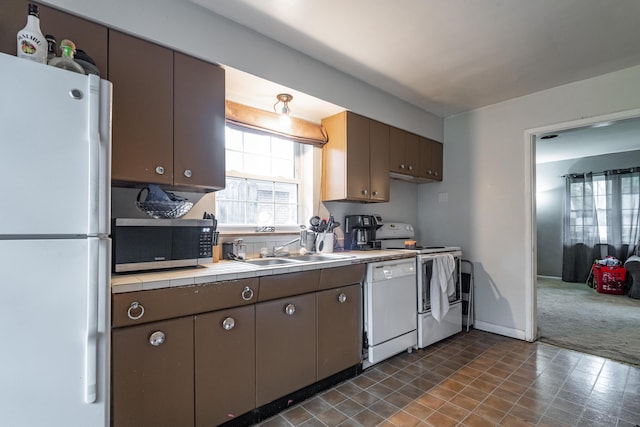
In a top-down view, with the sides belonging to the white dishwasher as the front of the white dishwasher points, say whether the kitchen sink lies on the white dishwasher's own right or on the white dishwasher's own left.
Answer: on the white dishwasher's own right

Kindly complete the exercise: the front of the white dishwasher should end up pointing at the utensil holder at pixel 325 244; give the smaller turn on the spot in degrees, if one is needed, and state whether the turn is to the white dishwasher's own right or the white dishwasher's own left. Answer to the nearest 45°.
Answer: approximately 135° to the white dishwasher's own right

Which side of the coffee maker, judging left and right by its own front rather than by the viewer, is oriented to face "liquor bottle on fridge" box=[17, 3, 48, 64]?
right

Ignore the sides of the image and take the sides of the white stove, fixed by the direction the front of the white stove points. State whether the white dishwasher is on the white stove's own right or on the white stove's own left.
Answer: on the white stove's own right

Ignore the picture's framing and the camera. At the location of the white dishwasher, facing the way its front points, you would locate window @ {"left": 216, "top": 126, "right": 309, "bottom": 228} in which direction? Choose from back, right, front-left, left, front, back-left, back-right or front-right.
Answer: back-right

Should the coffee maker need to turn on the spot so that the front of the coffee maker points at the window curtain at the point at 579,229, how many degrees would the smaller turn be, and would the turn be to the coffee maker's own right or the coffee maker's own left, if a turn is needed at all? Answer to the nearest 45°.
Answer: approximately 90° to the coffee maker's own left

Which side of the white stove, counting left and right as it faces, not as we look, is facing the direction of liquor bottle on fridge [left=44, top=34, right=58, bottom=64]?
right

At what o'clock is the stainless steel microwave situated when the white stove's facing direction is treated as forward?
The stainless steel microwave is roughly at 3 o'clock from the white stove.

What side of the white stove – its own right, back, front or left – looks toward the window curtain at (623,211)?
left

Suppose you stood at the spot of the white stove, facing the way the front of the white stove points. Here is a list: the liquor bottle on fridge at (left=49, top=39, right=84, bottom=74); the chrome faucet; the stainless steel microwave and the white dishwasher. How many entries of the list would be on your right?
4

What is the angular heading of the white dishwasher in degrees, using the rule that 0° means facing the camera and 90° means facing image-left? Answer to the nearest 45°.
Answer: approximately 315°

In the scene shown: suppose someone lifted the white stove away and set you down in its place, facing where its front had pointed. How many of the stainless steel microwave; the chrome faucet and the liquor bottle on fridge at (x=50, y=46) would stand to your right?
3

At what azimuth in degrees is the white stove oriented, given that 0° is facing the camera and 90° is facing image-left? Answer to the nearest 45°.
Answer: approximately 315°

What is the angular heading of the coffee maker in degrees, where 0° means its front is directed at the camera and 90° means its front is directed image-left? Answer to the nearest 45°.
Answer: approximately 315°

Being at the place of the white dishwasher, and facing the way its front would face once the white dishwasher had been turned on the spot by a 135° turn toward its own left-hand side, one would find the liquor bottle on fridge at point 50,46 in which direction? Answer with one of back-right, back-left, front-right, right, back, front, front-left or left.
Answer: back-left
